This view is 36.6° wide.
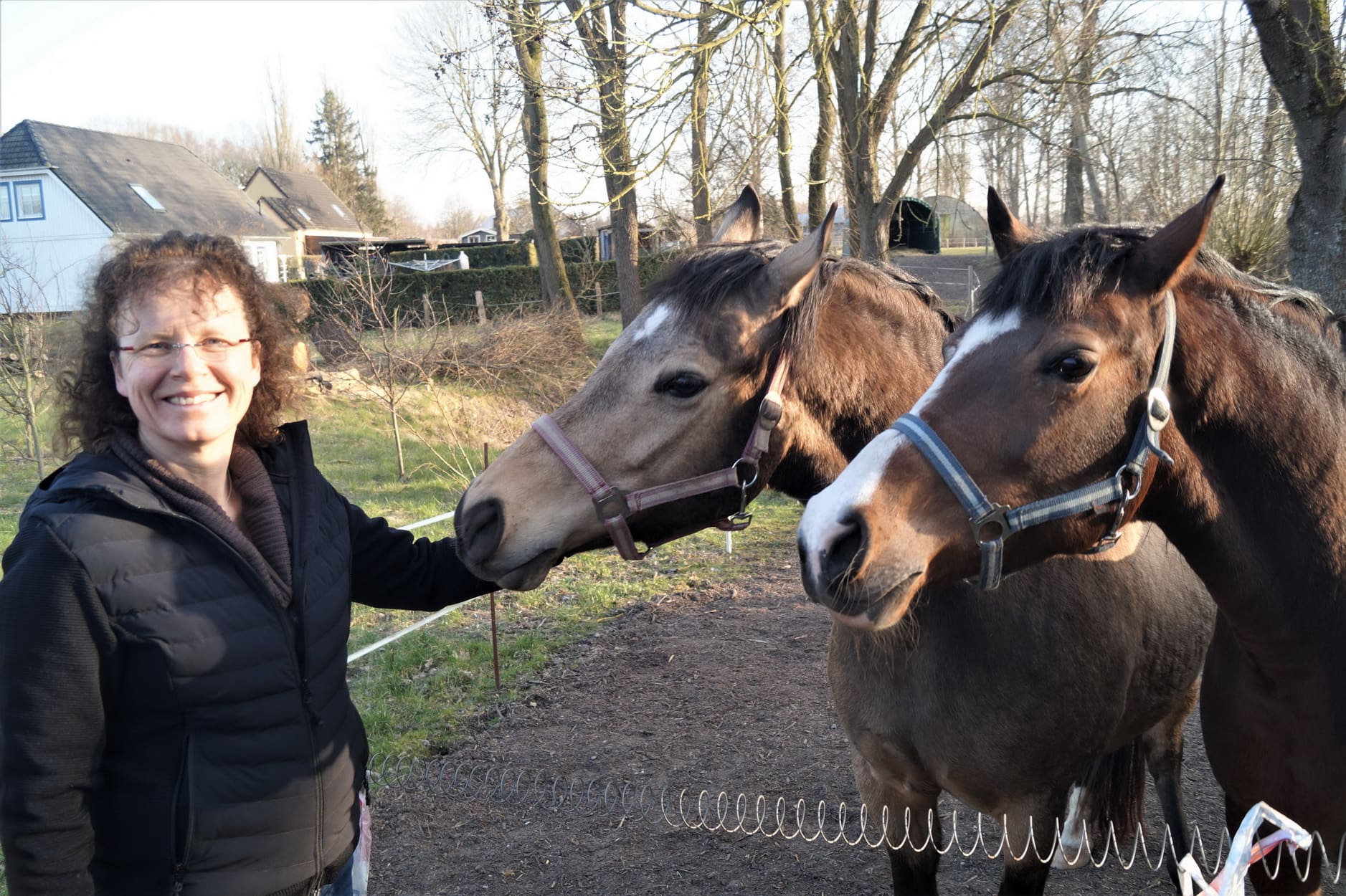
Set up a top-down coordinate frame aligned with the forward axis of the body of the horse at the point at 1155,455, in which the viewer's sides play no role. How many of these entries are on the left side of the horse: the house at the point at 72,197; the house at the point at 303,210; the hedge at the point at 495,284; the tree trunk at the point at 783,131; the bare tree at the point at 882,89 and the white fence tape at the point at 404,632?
0

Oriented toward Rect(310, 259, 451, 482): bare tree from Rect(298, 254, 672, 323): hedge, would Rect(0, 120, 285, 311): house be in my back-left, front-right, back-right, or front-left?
back-right

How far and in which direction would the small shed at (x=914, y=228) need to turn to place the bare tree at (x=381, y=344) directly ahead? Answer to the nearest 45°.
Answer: approximately 45° to its right

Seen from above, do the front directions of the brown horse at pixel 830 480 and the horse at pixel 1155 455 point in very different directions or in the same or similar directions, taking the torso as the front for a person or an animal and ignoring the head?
same or similar directions

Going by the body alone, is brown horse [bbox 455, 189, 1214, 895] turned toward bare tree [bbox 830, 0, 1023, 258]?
no

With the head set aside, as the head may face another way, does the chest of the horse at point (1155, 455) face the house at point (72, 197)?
no

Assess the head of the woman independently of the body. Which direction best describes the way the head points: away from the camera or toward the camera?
toward the camera

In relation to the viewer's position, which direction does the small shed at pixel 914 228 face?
facing the viewer

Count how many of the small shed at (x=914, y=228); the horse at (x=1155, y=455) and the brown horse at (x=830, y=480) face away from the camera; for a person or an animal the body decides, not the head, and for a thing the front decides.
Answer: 0

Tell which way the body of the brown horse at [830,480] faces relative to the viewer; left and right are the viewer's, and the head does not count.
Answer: facing the viewer and to the left of the viewer

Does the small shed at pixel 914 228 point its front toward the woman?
yes

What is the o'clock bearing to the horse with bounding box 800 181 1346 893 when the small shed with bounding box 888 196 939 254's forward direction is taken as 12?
The horse is roughly at 12 o'clock from the small shed.

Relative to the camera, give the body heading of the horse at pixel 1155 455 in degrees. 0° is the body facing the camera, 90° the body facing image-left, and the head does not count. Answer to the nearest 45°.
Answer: approximately 45°

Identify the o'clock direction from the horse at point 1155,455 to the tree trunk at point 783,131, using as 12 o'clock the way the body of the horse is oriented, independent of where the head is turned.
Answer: The tree trunk is roughly at 4 o'clock from the horse.
